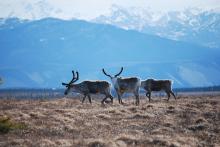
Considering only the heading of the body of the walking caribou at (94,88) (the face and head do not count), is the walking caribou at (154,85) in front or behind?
behind

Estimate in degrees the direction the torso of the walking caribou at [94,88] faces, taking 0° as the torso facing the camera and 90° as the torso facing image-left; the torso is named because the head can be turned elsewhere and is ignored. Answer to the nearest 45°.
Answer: approximately 90°
